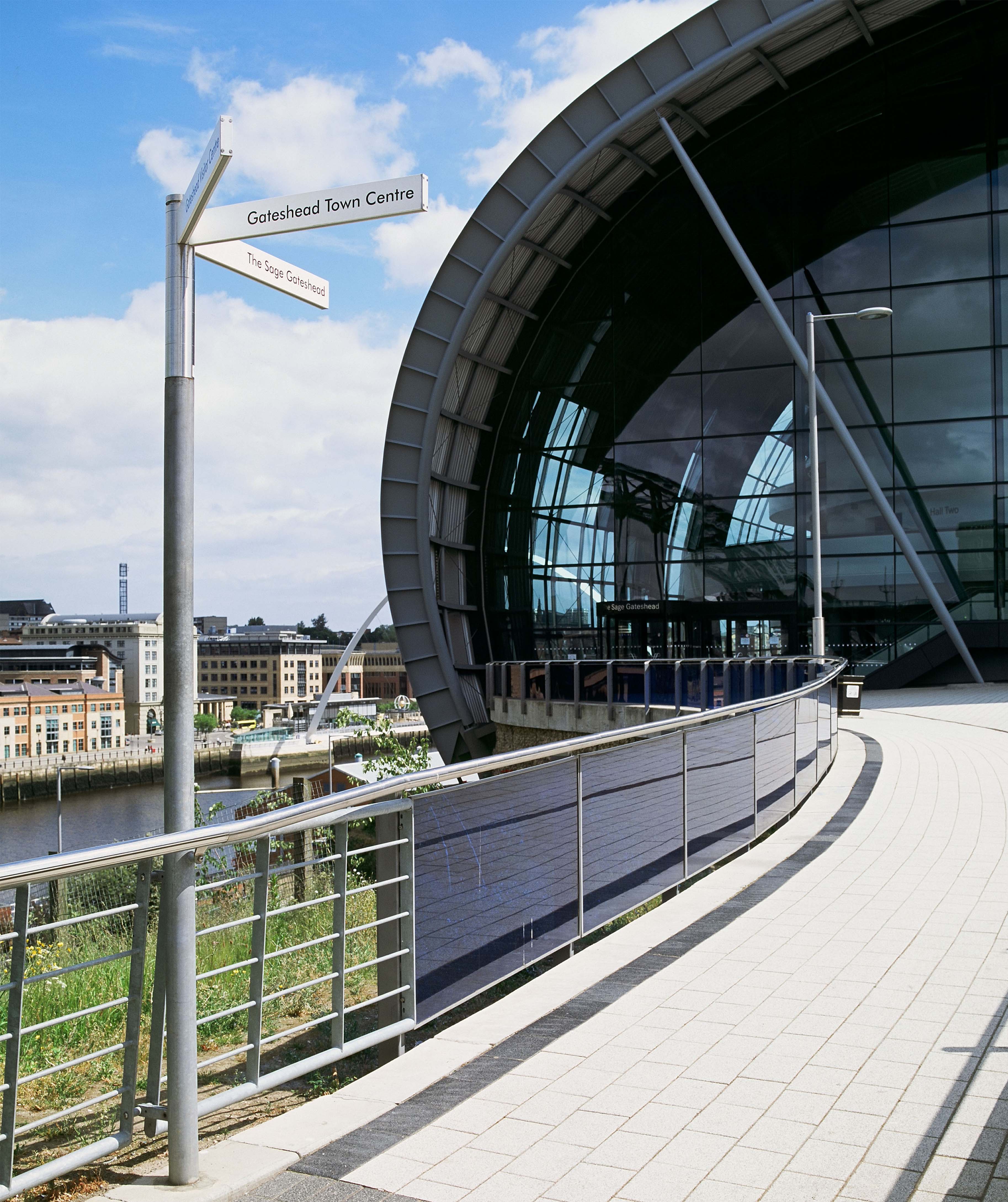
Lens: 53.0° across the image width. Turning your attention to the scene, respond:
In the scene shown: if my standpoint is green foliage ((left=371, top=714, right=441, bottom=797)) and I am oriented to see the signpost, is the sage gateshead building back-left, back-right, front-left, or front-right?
back-left

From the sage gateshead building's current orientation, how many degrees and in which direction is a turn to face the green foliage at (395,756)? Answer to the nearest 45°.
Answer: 0° — it already faces it

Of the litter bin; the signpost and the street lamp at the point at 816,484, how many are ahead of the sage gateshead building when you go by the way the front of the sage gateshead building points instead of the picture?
3

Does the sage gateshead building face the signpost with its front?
yes

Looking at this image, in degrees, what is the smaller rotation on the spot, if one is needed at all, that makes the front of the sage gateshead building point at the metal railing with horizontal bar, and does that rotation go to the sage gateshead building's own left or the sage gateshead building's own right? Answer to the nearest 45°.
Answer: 0° — it already faces it

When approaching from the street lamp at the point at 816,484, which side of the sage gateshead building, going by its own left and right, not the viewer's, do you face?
front

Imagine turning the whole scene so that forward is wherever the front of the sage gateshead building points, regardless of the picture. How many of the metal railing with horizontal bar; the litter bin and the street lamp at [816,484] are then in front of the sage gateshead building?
3

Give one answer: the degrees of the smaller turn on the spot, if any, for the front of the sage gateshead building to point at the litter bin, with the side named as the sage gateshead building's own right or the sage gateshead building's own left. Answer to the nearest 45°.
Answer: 0° — it already faces it

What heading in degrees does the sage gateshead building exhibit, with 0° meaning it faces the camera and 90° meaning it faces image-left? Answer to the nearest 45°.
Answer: approximately 0°
